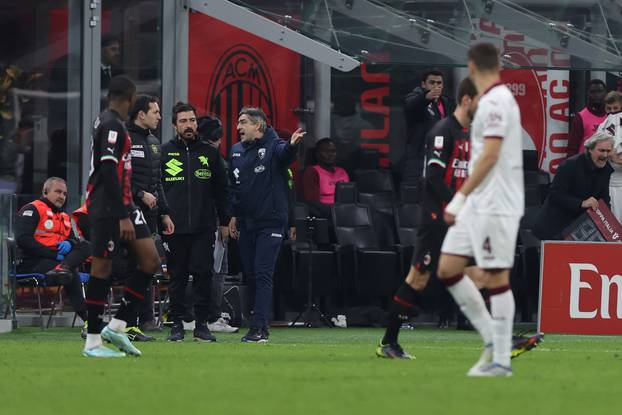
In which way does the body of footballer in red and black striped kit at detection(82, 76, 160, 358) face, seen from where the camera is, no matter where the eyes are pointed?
to the viewer's right

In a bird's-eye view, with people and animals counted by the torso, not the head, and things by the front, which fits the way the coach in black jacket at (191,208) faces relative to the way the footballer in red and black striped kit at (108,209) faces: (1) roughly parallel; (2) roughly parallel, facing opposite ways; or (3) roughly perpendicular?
roughly perpendicular

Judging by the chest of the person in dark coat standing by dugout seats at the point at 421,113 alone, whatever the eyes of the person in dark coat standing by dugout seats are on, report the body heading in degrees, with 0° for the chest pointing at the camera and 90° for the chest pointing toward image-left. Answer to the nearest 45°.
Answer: approximately 315°

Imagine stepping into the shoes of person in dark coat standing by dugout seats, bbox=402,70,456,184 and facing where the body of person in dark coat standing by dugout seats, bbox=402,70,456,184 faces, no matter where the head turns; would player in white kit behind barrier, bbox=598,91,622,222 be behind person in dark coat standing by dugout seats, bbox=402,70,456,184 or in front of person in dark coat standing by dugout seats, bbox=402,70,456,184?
in front

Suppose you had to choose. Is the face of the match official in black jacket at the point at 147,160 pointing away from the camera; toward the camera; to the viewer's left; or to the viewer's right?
to the viewer's right

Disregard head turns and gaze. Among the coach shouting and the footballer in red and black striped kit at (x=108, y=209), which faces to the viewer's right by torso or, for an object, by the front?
the footballer in red and black striped kit

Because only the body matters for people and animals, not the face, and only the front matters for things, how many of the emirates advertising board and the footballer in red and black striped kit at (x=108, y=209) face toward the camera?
1
